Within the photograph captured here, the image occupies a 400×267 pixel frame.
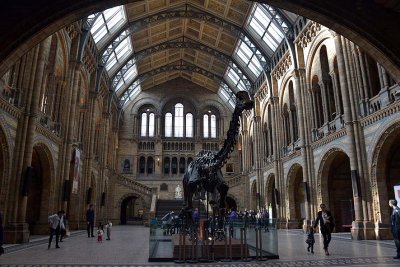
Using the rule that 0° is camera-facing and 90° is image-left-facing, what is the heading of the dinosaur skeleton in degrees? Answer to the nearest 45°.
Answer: approximately 315°

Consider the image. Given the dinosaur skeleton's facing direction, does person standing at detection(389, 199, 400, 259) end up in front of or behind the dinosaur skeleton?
in front
